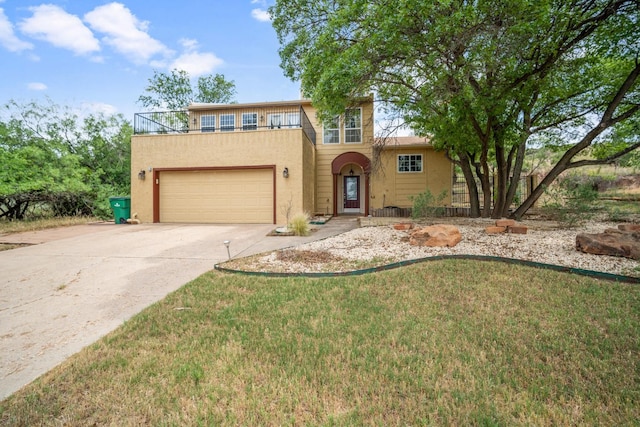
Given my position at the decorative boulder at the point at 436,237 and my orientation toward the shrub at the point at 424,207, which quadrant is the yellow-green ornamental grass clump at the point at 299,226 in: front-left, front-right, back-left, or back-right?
front-left

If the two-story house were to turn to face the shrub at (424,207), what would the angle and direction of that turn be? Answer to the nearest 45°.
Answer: approximately 45° to its left

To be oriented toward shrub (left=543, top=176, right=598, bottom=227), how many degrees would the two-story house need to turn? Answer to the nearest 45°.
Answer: approximately 45° to its left

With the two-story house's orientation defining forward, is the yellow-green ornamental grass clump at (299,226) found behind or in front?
in front

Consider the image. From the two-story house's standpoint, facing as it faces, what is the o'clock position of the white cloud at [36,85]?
The white cloud is roughly at 4 o'clock from the two-story house.

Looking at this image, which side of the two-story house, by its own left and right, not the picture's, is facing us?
front

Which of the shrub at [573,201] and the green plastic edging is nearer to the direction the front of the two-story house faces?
the green plastic edging

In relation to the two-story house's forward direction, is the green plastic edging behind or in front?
in front

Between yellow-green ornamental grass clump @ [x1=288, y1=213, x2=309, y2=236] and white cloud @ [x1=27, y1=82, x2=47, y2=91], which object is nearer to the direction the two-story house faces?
the yellow-green ornamental grass clump

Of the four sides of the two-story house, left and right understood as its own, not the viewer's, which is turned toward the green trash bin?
right
